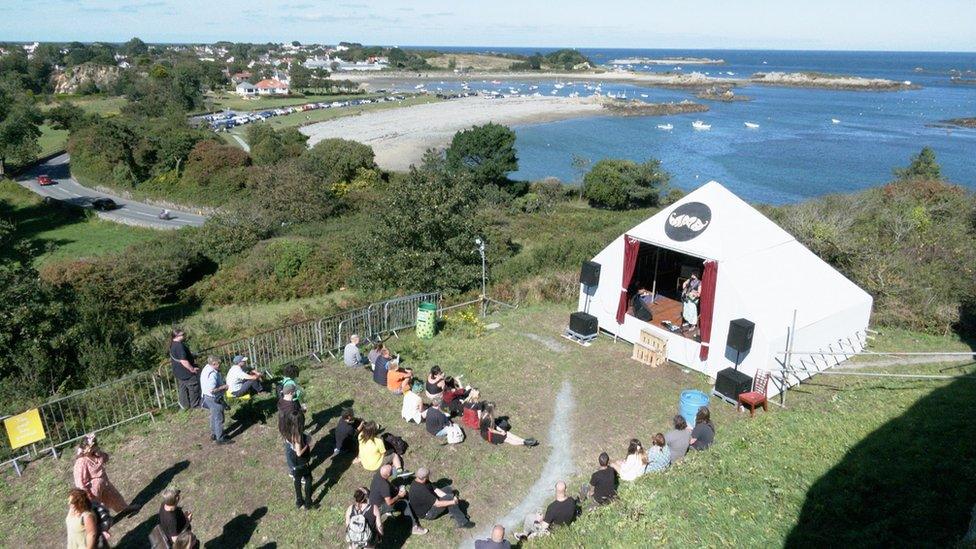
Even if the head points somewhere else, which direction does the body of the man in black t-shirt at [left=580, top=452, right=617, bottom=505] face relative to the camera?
away from the camera

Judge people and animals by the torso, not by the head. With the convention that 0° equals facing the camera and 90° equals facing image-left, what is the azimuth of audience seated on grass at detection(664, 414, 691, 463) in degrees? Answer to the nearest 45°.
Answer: approximately 135°

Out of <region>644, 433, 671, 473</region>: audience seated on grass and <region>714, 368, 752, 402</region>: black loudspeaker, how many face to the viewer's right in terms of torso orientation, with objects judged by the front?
0

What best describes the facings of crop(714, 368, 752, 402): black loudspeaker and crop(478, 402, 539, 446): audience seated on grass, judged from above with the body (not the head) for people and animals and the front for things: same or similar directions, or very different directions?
very different directions

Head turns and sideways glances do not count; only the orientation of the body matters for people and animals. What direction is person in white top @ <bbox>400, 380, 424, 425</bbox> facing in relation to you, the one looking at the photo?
facing away from the viewer and to the right of the viewer

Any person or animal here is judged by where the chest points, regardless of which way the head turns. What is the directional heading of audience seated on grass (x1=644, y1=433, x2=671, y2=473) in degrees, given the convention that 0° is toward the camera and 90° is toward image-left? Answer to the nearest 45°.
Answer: approximately 135°

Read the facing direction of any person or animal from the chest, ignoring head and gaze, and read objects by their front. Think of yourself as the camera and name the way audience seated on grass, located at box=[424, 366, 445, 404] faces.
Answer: facing away from the viewer and to the right of the viewer

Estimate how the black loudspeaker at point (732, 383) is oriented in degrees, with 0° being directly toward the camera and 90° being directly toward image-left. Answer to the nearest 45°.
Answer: approximately 45°

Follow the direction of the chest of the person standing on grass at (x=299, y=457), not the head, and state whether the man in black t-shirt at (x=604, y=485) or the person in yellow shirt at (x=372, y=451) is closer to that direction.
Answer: the person in yellow shirt

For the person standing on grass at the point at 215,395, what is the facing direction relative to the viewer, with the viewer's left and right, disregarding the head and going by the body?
facing to the right of the viewer

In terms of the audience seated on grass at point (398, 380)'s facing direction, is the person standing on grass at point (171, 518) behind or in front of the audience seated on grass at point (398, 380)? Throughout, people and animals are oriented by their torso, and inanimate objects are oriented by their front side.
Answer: behind

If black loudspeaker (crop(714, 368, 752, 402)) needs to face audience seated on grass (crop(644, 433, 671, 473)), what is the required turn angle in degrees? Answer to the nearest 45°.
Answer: approximately 45° to its left

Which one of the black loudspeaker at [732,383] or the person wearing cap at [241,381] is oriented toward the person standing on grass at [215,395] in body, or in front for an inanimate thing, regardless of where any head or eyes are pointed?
the black loudspeaker

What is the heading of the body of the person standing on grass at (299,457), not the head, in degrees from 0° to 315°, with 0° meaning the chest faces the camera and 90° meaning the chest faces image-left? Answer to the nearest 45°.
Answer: approximately 225°

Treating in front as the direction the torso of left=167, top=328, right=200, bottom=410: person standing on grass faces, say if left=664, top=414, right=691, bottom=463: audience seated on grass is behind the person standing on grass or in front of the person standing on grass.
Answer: in front

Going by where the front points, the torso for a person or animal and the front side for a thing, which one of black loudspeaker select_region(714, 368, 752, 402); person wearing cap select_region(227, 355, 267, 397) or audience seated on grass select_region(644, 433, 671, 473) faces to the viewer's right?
the person wearing cap

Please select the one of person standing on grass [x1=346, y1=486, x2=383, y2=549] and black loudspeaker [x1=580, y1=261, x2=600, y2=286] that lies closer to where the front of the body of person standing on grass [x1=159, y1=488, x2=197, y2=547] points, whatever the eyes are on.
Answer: the black loudspeaker

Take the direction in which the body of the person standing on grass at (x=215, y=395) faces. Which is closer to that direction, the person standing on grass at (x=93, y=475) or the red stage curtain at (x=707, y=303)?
the red stage curtain

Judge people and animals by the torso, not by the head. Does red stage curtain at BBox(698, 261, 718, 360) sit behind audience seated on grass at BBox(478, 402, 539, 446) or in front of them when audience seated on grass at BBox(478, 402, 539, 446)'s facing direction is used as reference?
in front

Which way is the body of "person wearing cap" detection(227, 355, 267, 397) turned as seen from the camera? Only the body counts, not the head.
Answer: to the viewer's right
